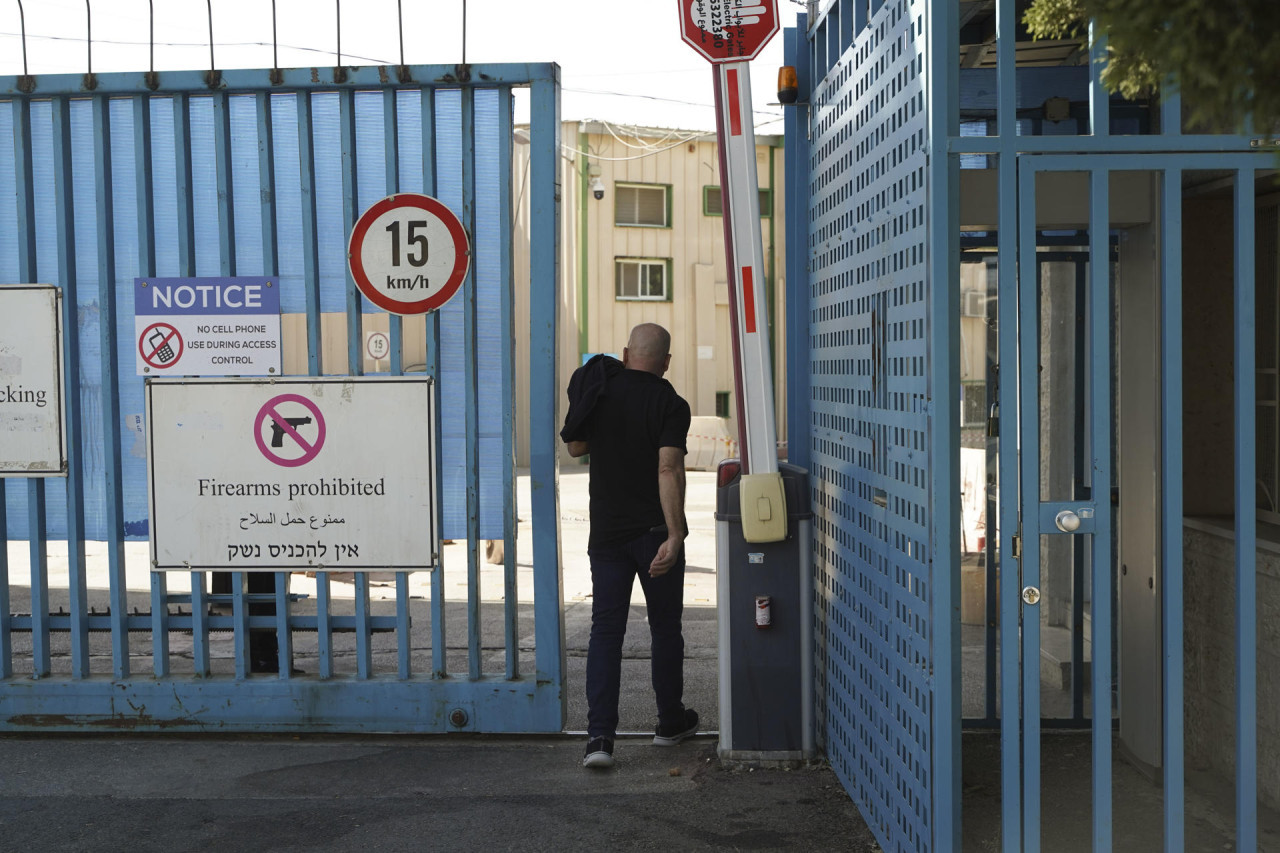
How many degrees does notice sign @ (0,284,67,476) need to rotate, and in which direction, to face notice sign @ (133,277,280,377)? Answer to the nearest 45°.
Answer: approximately 45° to its left

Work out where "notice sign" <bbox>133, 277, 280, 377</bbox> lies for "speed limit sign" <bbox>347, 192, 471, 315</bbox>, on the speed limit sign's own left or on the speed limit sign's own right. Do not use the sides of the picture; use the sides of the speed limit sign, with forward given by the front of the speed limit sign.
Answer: on the speed limit sign's own right

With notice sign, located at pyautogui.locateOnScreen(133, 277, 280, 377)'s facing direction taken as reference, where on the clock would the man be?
The man is roughly at 10 o'clock from the notice sign.

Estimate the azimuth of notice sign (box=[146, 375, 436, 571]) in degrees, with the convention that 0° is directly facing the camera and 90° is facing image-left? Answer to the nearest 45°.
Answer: approximately 0°

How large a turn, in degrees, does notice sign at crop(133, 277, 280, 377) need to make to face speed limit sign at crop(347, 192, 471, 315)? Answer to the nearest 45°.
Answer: approximately 45° to its left

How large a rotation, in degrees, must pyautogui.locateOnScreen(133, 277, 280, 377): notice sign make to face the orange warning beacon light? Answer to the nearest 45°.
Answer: approximately 90° to its left
